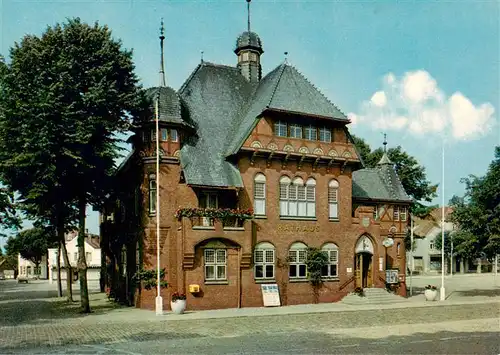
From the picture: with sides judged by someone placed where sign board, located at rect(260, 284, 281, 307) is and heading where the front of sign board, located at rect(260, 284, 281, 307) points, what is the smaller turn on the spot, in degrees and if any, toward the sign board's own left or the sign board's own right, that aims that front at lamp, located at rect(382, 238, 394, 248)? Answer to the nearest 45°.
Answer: approximately 135° to the sign board's own left

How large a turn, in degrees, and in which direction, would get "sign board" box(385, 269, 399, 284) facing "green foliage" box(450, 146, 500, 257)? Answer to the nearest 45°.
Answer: approximately 135° to its left

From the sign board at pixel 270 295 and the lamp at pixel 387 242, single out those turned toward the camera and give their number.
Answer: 2

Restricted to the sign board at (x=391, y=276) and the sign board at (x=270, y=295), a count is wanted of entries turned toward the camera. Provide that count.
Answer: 2

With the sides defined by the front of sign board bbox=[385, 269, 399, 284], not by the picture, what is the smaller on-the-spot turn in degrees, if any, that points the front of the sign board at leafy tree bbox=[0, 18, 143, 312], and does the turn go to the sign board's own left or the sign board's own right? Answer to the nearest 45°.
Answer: approximately 45° to the sign board's own right
